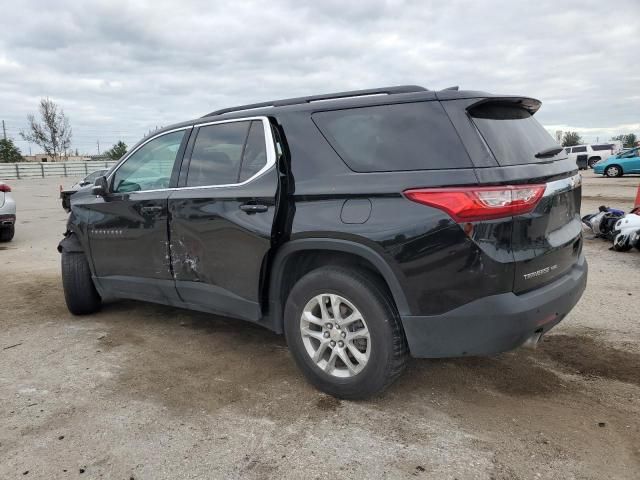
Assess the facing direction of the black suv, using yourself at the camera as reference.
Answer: facing away from the viewer and to the left of the viewer

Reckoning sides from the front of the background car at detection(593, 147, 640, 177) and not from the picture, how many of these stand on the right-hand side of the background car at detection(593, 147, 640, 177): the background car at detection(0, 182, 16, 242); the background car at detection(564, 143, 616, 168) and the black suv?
1

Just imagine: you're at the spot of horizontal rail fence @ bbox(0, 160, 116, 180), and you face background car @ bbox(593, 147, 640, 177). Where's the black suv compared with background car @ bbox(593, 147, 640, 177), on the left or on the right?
right

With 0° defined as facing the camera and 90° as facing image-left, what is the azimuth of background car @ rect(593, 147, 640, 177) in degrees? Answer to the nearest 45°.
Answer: approximately 90°

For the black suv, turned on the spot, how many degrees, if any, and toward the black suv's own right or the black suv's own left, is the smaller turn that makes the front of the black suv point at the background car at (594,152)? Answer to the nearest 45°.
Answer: approximately 90° to the black suv's own right

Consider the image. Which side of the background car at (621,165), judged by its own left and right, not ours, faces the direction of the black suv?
left
